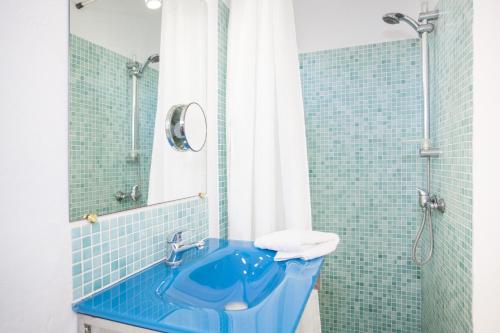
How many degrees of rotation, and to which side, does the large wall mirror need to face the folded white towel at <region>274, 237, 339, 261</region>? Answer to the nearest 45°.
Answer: approximately 45° to its left

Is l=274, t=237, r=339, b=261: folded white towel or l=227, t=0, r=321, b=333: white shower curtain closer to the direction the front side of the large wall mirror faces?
the folded white towel

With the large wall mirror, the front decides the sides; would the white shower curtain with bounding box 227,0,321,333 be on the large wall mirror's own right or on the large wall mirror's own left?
on the large wall mirror's own left

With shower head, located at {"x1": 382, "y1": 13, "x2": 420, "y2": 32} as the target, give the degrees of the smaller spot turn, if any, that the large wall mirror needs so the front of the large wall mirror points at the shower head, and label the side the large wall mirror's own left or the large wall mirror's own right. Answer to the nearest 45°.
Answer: approximately 45° to the large wall mirror's own left
